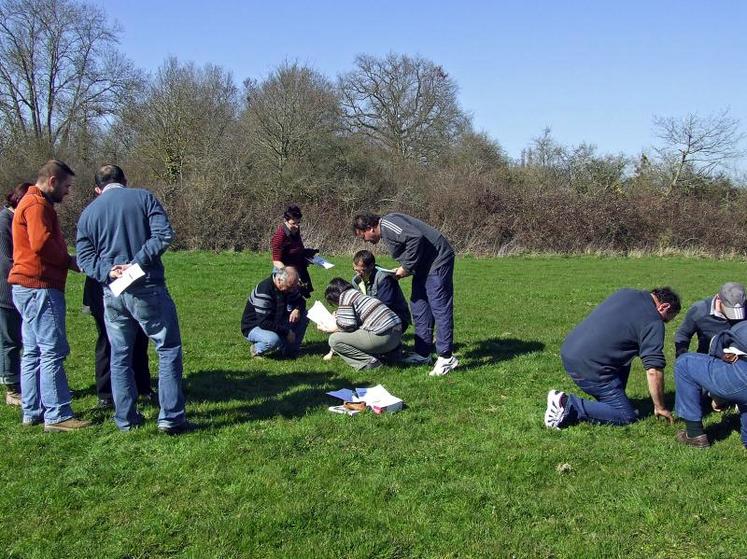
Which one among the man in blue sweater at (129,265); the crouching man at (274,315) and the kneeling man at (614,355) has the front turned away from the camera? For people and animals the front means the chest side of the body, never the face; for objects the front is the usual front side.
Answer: the man in blue sweater

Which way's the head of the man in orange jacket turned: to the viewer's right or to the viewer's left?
to the viewer's right

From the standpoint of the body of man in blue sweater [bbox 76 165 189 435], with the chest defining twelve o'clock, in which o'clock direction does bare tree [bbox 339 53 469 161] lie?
The bare tree is roughly at 1 o'clock from the man in blue sweater.

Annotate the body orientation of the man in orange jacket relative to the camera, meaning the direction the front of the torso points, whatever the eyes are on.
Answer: to the viewer's right

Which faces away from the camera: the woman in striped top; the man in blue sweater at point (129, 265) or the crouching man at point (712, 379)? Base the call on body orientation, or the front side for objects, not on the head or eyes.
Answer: the man in blue sweater

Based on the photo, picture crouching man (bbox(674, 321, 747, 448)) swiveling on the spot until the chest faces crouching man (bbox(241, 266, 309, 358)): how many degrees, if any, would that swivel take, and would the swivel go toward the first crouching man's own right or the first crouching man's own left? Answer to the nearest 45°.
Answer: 0° — they already face them

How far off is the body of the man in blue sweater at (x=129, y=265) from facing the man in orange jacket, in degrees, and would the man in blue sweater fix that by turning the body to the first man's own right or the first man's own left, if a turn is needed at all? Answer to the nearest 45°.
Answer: approximately 45° to the first man's own left

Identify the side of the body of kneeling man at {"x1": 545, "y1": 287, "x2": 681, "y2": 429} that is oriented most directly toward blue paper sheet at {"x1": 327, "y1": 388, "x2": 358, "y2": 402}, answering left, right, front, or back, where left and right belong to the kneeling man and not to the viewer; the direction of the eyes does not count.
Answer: back

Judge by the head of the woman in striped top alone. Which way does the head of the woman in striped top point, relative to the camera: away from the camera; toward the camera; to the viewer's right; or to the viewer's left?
to the viewer's left

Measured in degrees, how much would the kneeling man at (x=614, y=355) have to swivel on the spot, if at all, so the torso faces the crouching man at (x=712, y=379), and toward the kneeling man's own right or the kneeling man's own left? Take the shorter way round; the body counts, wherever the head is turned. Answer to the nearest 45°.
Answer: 0° — they already face them

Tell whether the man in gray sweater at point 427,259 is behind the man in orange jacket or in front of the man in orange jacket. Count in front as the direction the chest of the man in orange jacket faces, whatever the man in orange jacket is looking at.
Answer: in front

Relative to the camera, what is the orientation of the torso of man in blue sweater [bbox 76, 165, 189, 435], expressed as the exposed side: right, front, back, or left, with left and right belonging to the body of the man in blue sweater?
back

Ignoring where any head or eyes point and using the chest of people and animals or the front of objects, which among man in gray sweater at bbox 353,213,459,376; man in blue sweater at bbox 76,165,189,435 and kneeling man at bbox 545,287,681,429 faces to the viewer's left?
man in gray sweater at bbox 353,213,459,376

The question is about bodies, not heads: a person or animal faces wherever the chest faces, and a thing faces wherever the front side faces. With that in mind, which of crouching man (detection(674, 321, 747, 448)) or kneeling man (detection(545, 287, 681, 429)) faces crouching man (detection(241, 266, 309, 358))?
crouching man (detection(674, 321, 747, 448))

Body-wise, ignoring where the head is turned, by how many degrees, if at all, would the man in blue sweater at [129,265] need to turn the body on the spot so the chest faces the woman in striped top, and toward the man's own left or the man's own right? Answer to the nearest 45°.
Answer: approximately 45° to the man's own right

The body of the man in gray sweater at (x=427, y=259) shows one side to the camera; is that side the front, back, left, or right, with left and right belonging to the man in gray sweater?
left
